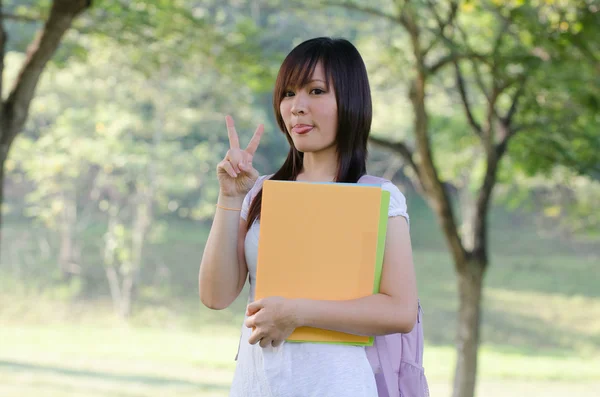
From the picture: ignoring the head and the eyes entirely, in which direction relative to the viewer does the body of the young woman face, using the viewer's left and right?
facing the viewer and to the left of the viewer

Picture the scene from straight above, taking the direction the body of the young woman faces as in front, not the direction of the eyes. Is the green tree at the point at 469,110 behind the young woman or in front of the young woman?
behind

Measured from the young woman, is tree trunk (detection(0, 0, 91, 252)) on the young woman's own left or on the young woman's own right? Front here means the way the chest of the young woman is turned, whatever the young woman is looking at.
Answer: on the young woman's own right

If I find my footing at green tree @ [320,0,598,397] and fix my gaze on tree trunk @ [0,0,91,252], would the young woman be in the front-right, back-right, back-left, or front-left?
front-left

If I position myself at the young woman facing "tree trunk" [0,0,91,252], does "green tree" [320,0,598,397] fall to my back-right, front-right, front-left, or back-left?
front-right

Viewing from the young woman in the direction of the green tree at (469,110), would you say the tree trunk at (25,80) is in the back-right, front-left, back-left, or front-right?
front-left
